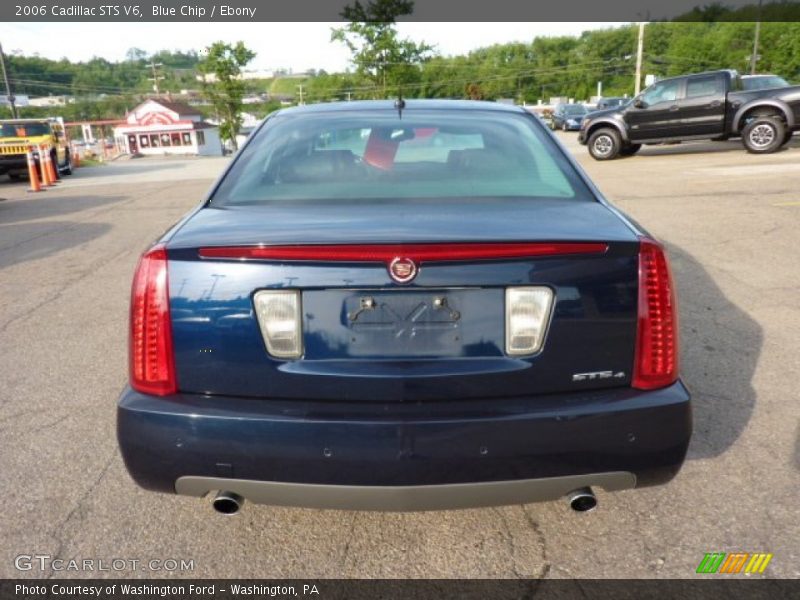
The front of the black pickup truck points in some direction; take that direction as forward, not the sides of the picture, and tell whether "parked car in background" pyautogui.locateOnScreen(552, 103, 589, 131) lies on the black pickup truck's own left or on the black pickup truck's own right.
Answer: on the black pickup truck's own right

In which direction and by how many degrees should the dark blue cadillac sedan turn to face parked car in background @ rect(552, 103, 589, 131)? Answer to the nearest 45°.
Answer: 0° — it already faces it

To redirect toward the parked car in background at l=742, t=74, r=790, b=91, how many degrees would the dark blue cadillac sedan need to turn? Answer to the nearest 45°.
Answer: approximately 45° to its right

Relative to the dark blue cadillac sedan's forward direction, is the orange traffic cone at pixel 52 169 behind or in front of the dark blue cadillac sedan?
in front

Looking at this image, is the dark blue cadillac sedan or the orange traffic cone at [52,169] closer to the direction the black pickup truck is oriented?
the orange traffic cone

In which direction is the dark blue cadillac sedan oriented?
away from the camera

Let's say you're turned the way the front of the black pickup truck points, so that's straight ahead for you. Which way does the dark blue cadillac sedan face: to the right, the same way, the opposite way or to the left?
to the right

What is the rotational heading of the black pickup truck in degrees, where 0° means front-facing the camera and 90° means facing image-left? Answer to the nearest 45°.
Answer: approximately 90°

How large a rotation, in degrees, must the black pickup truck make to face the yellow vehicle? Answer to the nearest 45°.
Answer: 0° — it already faces it

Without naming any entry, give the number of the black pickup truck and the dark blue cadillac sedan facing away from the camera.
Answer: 1

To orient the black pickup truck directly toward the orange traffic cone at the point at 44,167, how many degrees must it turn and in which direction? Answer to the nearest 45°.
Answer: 0° — it already faces it
